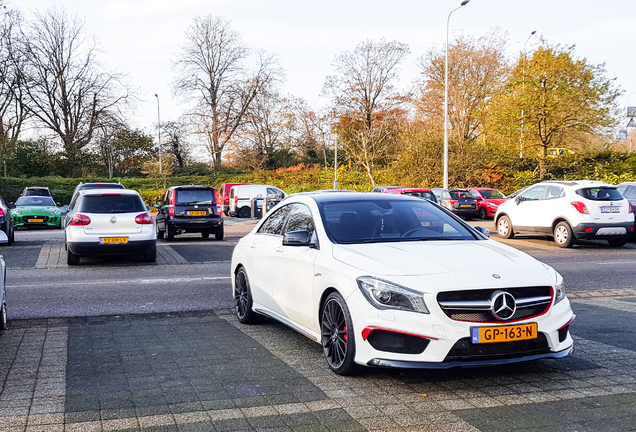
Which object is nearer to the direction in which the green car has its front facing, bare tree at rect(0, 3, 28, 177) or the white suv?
the white suv

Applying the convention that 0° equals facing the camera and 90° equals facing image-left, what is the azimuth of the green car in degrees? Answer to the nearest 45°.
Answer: approximately 0°

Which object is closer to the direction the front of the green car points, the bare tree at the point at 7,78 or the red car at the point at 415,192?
the red car

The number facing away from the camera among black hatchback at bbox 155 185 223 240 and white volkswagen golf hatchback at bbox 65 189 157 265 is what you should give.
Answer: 2

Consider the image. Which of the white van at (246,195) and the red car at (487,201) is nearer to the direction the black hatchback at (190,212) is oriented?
the white van

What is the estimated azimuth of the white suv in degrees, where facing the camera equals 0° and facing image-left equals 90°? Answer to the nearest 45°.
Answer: approximately 135°

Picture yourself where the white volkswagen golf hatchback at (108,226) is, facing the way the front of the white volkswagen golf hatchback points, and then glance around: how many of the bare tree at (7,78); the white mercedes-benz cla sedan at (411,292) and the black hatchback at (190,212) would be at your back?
1

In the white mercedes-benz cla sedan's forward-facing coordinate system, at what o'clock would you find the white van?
The white van is roughly at 7 o'clock from the white mercedes-benz cla sedan.

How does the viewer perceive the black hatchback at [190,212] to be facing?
facing away from the viewer

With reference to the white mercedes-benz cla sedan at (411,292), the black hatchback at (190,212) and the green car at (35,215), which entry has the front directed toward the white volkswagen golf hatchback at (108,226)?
the green car

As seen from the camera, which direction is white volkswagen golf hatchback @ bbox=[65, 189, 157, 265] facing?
away from the camera

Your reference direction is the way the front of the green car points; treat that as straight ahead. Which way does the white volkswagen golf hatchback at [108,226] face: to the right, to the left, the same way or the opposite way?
the opposite way

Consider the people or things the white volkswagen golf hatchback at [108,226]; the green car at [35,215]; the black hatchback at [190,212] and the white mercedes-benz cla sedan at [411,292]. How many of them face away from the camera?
2

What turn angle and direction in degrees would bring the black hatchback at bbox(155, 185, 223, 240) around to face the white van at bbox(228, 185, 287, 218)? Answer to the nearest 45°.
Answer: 0° — it already faces it
